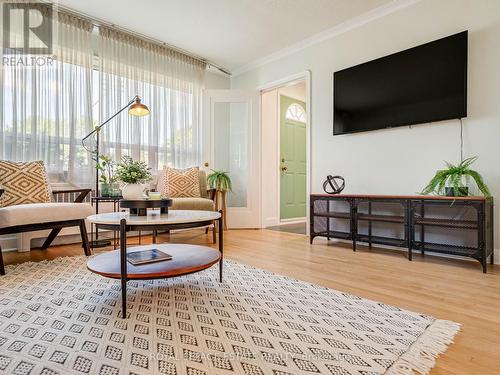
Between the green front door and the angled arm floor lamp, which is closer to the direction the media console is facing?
the angled arm floor lamp

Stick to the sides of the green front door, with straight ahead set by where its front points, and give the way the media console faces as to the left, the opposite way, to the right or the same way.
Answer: to the right

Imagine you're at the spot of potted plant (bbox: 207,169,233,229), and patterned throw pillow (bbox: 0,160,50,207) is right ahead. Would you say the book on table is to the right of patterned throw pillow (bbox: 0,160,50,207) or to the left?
left

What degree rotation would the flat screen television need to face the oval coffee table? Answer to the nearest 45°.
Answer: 0° — it already faces it

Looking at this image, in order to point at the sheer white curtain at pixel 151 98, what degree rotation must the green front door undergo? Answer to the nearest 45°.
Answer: approximately 90° to its right

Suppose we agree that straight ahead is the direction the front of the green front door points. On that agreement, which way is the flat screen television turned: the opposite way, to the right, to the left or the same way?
to the right

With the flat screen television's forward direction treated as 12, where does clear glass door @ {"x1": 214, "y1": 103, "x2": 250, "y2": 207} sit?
The clear glass door is roughly at 2 o'clock from the flat screen television.

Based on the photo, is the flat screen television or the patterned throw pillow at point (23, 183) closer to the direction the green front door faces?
the flat screen television

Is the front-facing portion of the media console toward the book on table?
yes

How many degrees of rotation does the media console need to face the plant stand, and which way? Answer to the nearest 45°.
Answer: approximately 45° to its right

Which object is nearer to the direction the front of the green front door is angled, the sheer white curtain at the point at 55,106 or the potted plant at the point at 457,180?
the potted plant
